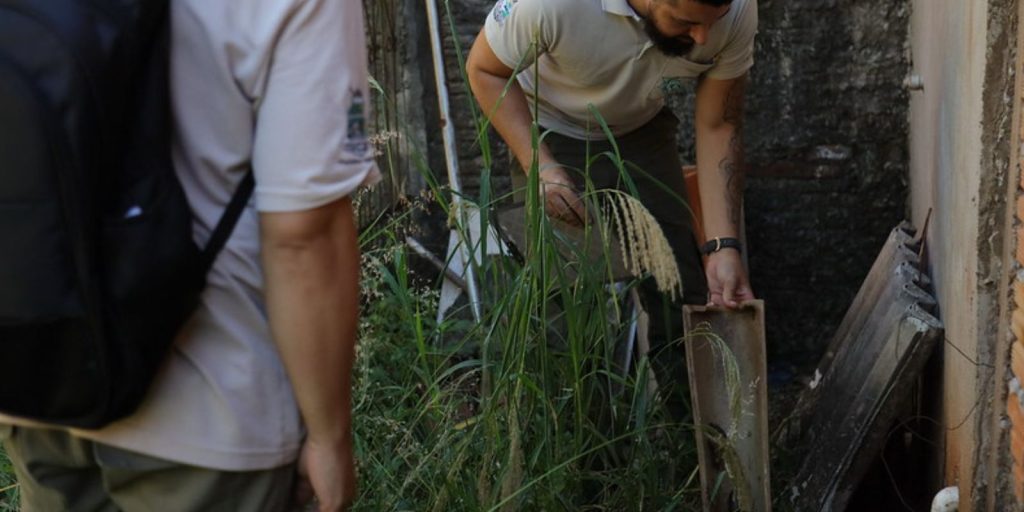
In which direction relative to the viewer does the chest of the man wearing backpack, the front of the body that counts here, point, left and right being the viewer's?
facing away from the viewer and to the right of the viewer

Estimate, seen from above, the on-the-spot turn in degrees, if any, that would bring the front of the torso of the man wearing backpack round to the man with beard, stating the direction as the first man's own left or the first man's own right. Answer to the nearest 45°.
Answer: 0° — they already face them

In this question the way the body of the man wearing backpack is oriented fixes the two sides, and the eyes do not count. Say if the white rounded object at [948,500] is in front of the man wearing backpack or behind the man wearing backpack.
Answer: in front

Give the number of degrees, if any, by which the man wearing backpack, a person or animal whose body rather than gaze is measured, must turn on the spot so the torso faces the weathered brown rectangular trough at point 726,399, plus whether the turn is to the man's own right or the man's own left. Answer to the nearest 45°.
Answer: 0° — they already face it
